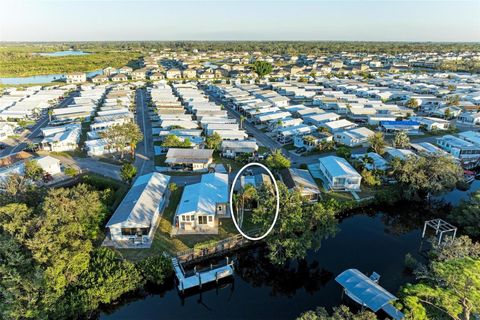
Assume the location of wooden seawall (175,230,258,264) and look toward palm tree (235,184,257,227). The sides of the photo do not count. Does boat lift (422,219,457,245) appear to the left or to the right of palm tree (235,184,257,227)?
right

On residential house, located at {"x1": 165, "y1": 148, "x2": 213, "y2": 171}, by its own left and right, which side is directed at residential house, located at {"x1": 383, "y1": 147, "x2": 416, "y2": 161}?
left

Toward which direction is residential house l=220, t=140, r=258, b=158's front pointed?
toward the camera

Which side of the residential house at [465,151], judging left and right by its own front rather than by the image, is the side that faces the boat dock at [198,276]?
right

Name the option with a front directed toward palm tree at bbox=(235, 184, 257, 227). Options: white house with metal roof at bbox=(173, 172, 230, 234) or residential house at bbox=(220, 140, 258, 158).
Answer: the residential house

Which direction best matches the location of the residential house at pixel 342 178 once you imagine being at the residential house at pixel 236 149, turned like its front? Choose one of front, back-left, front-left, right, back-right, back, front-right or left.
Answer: front-left

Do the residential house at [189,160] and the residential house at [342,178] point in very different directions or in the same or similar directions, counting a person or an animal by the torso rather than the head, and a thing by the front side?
same or similar directions
